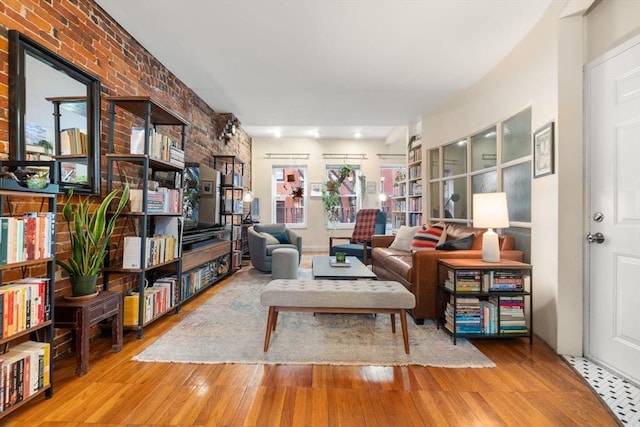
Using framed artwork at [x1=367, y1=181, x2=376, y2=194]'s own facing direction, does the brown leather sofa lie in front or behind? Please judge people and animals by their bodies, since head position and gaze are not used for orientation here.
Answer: in front

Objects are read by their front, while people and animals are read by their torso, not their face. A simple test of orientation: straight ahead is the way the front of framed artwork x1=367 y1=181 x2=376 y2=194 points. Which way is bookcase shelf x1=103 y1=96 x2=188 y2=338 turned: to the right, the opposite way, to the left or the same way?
to the left

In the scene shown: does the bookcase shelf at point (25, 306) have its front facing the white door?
yes

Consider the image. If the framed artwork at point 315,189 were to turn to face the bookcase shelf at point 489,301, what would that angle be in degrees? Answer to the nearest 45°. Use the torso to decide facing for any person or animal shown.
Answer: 0° — it already faces it

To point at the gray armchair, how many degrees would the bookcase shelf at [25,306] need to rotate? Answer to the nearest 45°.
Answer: approximately 90° to its left

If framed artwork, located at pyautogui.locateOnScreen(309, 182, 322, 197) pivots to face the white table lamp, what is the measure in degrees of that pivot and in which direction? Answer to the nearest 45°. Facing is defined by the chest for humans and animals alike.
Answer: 0° — it already faces it

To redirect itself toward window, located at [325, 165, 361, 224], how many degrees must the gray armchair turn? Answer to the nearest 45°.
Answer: approximately 90° to its left

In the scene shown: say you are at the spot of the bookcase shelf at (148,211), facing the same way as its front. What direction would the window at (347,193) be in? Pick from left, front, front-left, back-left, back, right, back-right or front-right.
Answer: left

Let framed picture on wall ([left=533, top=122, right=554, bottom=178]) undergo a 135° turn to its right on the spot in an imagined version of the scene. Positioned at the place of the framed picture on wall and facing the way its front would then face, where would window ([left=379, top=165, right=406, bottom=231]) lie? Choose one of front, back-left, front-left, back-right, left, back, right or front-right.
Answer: front-left

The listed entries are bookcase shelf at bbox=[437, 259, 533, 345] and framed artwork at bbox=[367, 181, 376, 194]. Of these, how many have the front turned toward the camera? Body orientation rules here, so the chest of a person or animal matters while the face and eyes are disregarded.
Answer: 2

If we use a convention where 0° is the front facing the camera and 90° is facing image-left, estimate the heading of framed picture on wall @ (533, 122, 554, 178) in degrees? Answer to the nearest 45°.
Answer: approximately 45°

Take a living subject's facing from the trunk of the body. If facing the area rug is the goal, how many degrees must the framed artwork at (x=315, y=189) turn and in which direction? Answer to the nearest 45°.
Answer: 0° — it already faces it

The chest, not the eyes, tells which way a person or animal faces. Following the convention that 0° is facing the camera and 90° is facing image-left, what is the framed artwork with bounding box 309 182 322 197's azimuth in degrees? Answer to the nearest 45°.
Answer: approximately 0°

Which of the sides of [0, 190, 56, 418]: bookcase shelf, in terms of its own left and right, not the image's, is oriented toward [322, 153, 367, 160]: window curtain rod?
left
